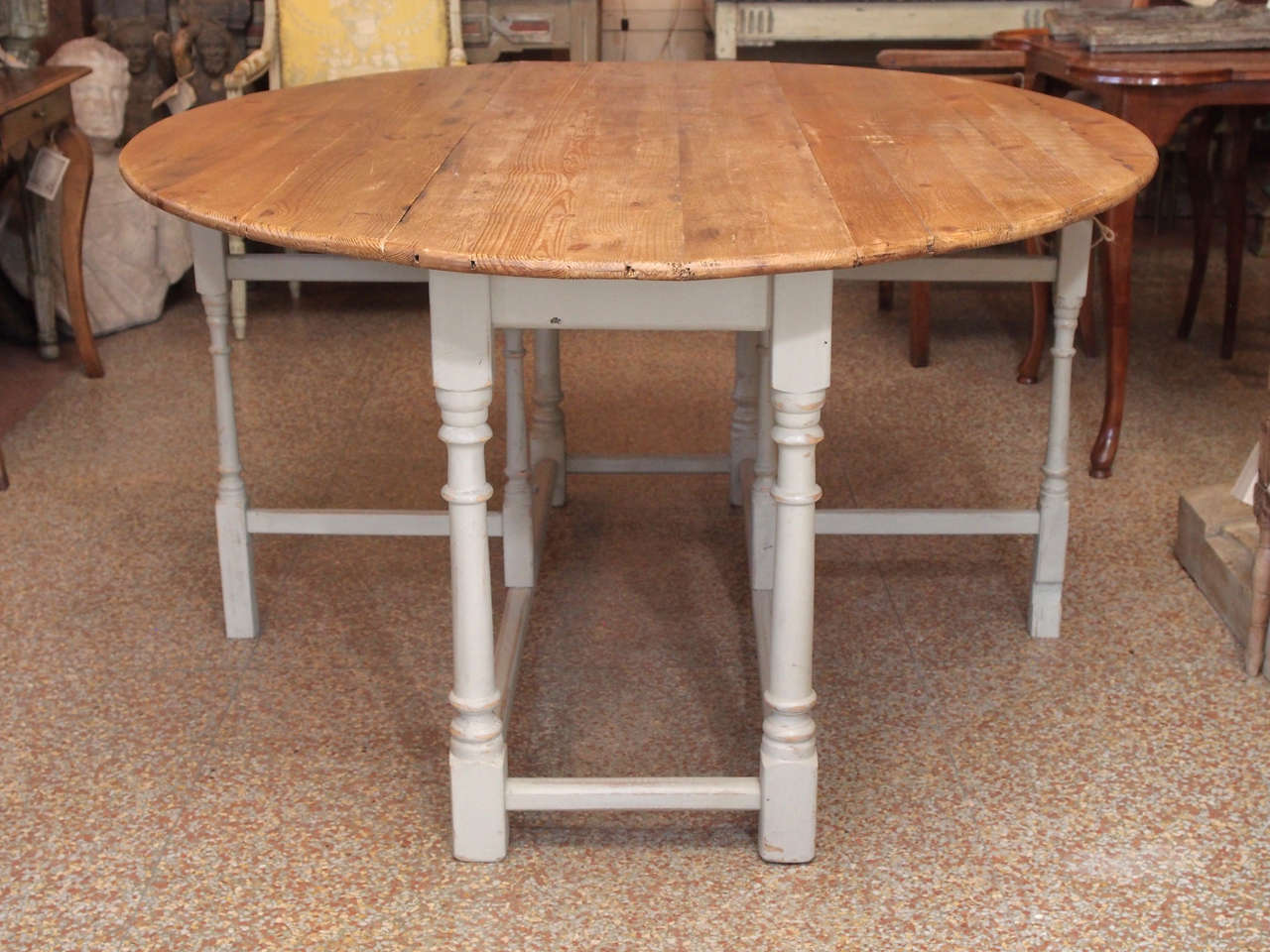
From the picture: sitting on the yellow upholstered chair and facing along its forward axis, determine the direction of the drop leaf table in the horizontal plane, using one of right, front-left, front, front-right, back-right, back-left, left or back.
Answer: front

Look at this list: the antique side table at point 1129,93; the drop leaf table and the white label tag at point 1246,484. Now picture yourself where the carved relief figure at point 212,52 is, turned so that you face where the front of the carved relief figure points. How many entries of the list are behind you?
0

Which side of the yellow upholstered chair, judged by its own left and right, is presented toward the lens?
front

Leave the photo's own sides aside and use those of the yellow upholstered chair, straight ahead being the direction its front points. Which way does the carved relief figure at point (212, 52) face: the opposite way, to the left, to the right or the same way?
the same way

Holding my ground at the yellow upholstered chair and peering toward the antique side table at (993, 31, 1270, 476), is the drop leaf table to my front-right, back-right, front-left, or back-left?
front-right

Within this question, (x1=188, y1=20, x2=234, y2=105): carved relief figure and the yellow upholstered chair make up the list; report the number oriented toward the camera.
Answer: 2

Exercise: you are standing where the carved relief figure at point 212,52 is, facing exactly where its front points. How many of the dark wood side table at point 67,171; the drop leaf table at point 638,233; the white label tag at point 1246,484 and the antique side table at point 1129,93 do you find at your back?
0

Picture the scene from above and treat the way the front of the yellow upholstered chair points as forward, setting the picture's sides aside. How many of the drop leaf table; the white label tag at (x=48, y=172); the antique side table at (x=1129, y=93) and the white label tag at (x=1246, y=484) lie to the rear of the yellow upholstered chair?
0

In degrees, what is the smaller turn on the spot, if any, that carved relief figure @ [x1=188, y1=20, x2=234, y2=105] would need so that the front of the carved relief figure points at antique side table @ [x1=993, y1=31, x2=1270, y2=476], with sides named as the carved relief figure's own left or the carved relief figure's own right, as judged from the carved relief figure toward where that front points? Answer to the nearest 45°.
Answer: approximately 45° to the carved relief figure's own left

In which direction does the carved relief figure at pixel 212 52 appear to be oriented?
toward the camera
